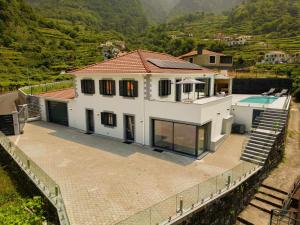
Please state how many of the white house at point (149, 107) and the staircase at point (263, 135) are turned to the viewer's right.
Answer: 0

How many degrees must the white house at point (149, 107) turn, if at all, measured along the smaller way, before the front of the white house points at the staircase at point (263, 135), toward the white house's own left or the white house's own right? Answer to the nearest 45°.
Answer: approximately 135° to the white house's own left

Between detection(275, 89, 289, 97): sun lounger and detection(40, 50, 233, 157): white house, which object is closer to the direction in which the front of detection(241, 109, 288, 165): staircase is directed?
the white house

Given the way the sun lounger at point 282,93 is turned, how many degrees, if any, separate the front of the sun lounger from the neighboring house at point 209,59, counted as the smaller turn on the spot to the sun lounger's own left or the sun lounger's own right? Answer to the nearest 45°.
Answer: approximately 90° to the sun lounger's own right

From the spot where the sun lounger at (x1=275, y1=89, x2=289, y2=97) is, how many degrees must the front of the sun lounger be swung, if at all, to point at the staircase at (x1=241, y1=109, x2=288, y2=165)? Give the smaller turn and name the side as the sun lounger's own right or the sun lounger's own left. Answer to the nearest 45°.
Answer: approximately 45° to the sun lounger's own left

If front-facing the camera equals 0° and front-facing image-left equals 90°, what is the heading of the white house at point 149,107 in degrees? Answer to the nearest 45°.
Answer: approximately 45°

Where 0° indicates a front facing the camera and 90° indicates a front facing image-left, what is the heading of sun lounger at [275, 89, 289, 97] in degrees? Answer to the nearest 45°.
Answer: approximately 45°

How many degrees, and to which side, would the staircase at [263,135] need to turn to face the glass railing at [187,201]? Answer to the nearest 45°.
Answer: approximately 45° to its left

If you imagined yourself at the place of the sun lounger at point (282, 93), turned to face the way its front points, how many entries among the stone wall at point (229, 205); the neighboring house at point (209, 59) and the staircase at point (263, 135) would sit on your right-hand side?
1

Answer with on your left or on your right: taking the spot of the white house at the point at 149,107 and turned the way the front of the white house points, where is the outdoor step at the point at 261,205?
on your left

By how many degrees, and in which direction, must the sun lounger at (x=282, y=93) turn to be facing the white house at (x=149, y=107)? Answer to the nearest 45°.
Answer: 0° — it already faces it

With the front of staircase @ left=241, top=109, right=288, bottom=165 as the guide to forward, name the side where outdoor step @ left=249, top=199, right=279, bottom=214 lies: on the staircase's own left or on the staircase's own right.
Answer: on the staircase's own left
